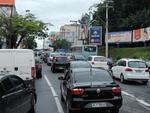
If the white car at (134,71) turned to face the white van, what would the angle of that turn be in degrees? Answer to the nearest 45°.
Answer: approximately 90° to its left

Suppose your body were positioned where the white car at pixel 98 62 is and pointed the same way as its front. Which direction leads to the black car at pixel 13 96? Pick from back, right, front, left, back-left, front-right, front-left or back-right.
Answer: back-left

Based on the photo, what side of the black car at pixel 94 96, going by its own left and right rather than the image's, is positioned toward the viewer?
back

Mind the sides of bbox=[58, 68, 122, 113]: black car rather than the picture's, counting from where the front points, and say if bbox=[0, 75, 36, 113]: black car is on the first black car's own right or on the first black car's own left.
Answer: on the first black car's own left

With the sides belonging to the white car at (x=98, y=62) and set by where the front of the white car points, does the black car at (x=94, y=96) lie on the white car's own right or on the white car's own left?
on the white car's own left

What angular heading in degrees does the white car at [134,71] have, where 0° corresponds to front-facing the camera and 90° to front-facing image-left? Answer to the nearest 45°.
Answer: approximately 135°

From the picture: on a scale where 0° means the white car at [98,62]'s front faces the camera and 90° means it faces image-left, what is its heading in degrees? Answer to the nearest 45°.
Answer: approximately 135°
